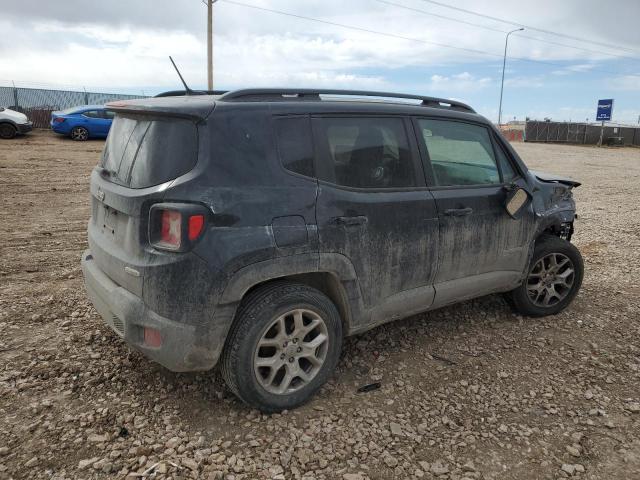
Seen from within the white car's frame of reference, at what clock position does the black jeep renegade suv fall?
The black jeep renegade suv is roughly at 3 o'clock from the white car.

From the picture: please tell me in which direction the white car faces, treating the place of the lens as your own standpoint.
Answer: facing to the right of the viewer

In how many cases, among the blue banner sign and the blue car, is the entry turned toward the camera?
1

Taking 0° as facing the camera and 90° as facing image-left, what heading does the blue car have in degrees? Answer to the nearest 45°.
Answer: approximately 225°

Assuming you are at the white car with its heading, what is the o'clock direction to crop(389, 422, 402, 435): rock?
The rock is roughly at 3 o'clock from the white car.

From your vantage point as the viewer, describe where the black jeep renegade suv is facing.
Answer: facing away from the viewer and to the right of the viewer

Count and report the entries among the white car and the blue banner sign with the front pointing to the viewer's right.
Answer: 1

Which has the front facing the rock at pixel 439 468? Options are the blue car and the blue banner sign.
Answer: the blue banner sign

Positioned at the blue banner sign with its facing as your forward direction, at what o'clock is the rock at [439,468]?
The rock is roughly at 12 o'clock from the blue banner sign.

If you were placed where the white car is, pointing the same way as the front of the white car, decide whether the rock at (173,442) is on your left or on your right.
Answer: on your right

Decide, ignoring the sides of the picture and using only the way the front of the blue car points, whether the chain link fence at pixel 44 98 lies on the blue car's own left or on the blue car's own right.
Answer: on the blue car's own left

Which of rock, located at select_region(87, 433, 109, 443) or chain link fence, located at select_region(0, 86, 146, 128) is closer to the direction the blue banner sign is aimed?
the rock
